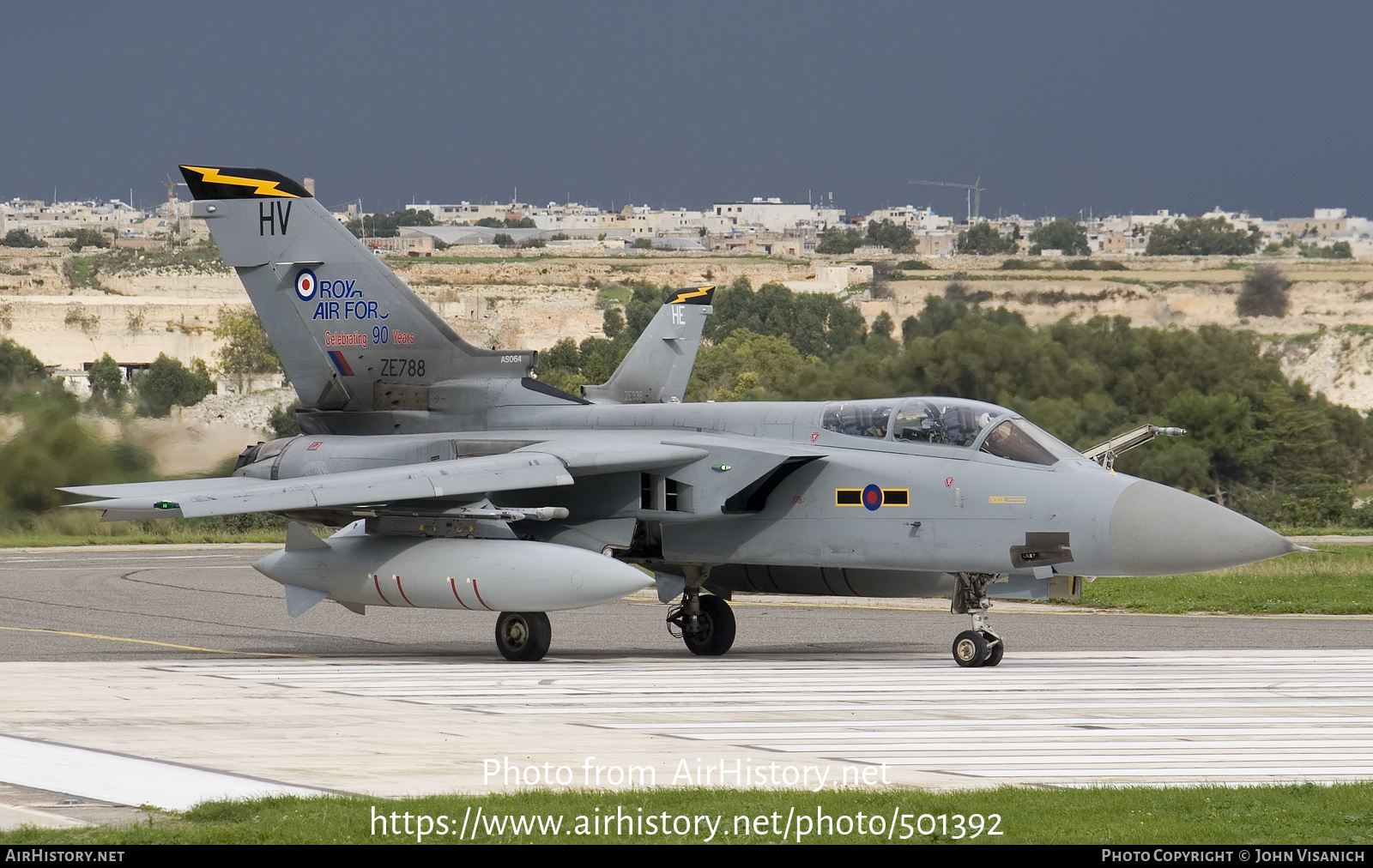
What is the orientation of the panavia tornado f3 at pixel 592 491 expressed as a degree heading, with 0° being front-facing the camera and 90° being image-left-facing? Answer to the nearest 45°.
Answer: approximately 315°

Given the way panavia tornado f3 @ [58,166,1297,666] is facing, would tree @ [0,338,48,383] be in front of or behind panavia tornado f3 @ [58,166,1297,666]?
behind

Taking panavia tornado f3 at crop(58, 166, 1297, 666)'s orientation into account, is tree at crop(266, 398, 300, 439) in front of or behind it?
behind
